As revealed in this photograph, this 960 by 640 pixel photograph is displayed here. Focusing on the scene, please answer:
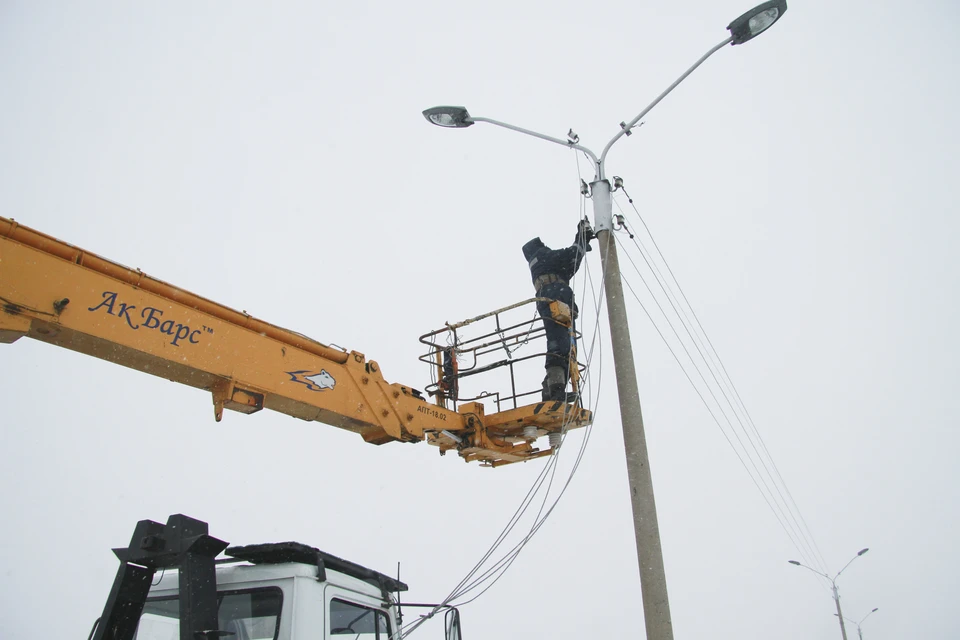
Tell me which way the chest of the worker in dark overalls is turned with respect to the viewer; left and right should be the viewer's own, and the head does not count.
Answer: facing away from the viewer and to the right of the viewer
